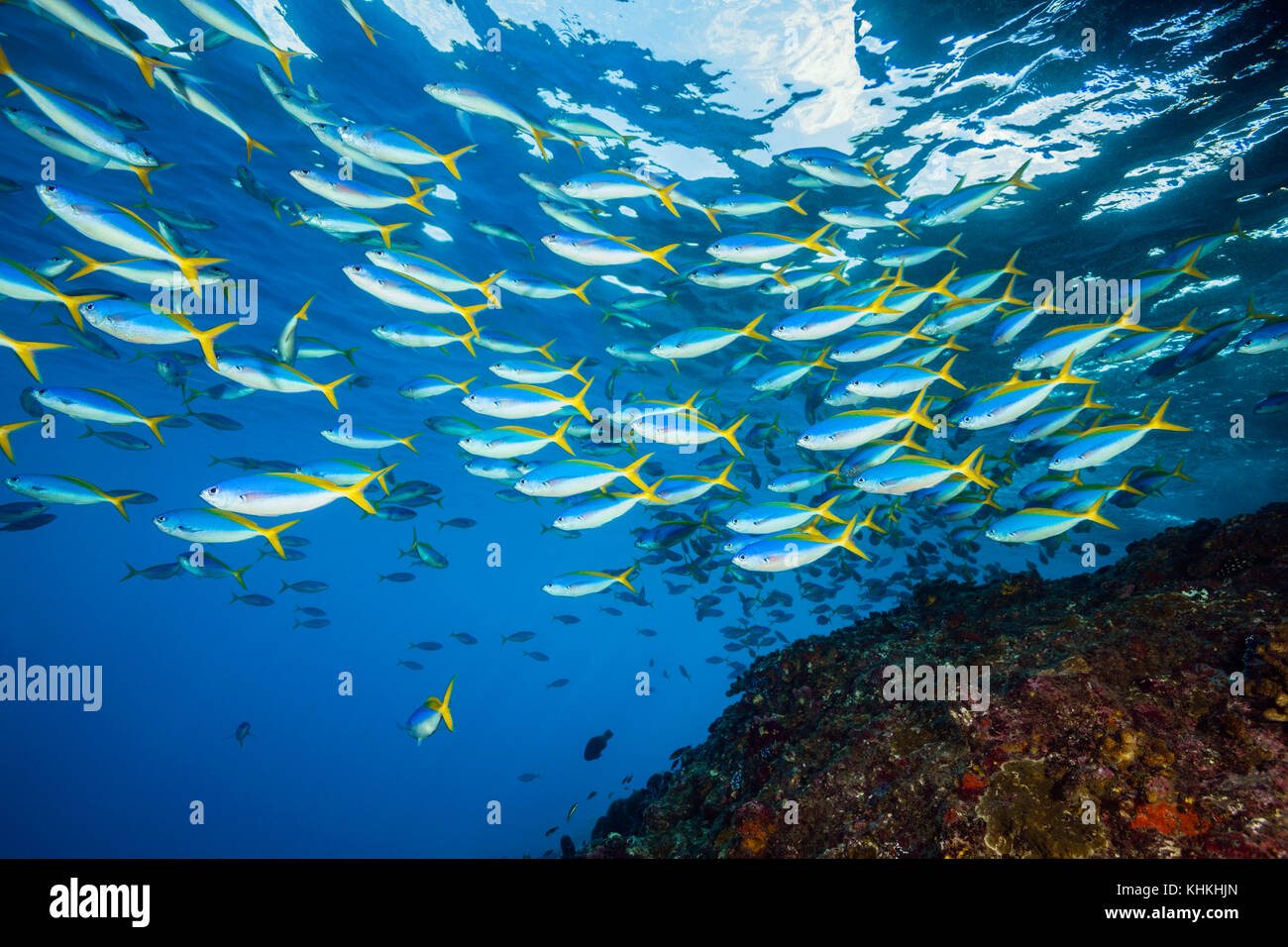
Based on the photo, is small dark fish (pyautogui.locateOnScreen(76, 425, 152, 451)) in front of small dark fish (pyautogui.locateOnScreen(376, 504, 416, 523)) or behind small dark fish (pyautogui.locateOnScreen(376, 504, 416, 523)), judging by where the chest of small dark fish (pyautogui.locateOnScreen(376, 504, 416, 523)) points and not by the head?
behind
